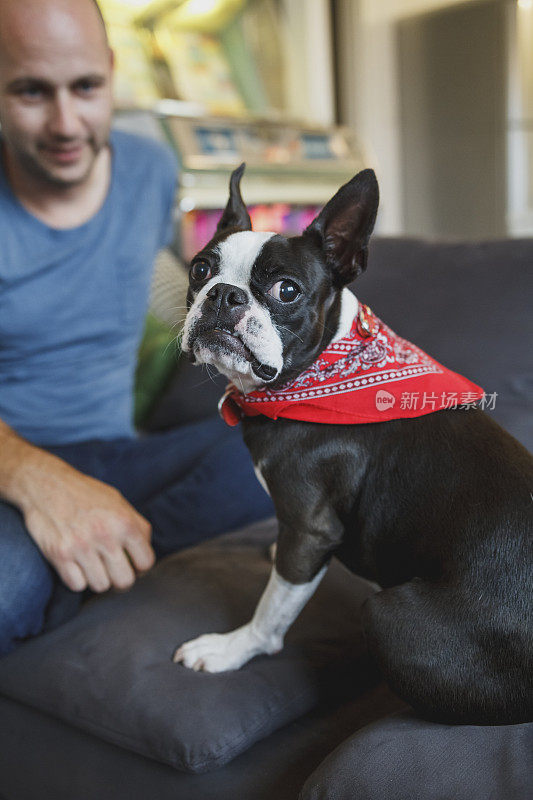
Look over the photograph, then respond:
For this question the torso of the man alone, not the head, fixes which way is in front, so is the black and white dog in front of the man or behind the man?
in front

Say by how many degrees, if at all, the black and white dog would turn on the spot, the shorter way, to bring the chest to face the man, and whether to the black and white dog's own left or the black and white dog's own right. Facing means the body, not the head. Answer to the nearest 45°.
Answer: approximately 45° to the black and white dog's own right

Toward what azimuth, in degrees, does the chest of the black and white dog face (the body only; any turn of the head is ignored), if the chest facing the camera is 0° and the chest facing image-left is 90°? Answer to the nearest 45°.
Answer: approximately 90°

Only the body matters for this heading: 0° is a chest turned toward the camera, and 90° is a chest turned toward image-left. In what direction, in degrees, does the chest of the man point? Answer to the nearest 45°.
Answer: approximately 0°

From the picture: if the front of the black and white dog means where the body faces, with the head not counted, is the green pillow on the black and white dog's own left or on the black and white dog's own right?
on the black and white dog's own right

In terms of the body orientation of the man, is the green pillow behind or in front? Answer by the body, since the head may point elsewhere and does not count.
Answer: behind
